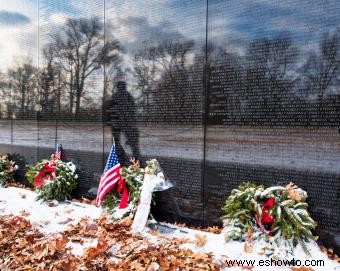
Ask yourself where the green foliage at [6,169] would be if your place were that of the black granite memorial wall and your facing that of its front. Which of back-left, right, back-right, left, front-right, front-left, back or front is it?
right

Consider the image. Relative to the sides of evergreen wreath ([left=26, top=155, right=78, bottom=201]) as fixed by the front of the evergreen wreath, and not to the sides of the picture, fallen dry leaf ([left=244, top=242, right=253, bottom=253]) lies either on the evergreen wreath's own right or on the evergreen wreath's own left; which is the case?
on the evergreen wreath's own left

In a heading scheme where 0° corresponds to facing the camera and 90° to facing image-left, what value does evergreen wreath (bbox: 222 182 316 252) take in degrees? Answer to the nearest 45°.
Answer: approximately 0°

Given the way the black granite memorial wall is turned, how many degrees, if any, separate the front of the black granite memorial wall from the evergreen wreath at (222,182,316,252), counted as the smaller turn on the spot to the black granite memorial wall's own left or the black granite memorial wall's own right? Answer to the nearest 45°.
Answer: approximately 90° to the black granite memorial wall's own left

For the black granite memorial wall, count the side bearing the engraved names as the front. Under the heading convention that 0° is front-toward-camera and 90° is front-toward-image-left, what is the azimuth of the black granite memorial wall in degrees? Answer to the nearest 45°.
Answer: approximately 45°

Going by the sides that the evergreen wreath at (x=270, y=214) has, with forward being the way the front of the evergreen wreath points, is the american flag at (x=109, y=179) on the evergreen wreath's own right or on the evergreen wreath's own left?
on the evergreen wreath's own right

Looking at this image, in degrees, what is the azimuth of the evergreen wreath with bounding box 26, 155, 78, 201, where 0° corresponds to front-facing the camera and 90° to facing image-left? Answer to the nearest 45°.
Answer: approximately 45°
